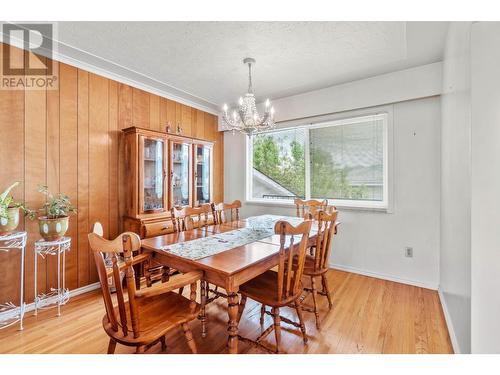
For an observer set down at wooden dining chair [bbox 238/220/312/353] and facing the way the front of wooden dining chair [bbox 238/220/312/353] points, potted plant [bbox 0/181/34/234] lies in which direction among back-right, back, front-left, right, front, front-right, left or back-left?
front-left

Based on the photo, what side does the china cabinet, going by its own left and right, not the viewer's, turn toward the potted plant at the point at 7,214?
right

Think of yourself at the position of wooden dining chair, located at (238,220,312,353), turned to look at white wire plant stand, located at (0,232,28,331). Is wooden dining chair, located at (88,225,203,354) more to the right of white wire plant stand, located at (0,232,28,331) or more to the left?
left

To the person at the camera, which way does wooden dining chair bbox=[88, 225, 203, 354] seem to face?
facing away from the viewer and to the right of the viewer

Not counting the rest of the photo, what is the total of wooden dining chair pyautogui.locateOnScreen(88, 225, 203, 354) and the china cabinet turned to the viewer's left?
0

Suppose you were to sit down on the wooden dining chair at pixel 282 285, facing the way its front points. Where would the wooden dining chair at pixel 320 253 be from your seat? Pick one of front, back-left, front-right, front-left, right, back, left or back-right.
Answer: right

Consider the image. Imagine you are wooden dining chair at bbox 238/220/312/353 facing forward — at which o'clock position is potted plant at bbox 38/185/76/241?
The potted plant is roughly at 11 o'clock from the wooden dining chair.

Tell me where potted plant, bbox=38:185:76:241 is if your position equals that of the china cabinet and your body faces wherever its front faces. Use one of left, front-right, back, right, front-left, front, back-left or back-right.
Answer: right

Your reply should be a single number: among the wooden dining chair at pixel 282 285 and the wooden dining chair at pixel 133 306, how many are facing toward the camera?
0

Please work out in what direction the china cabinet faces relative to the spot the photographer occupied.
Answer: facing the viewer and to the right of the viewer

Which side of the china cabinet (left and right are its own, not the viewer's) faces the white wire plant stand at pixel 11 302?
right

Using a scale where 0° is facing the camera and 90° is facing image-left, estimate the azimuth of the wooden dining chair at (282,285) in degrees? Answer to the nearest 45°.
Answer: approximately 135°

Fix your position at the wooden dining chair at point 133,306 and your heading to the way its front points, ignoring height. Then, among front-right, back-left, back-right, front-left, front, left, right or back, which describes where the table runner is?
front

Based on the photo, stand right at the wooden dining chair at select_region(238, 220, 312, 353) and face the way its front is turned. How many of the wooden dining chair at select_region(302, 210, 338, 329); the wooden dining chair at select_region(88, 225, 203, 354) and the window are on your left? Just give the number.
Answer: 1

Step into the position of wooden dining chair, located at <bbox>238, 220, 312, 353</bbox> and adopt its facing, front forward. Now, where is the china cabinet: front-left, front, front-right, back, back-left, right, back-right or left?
front
